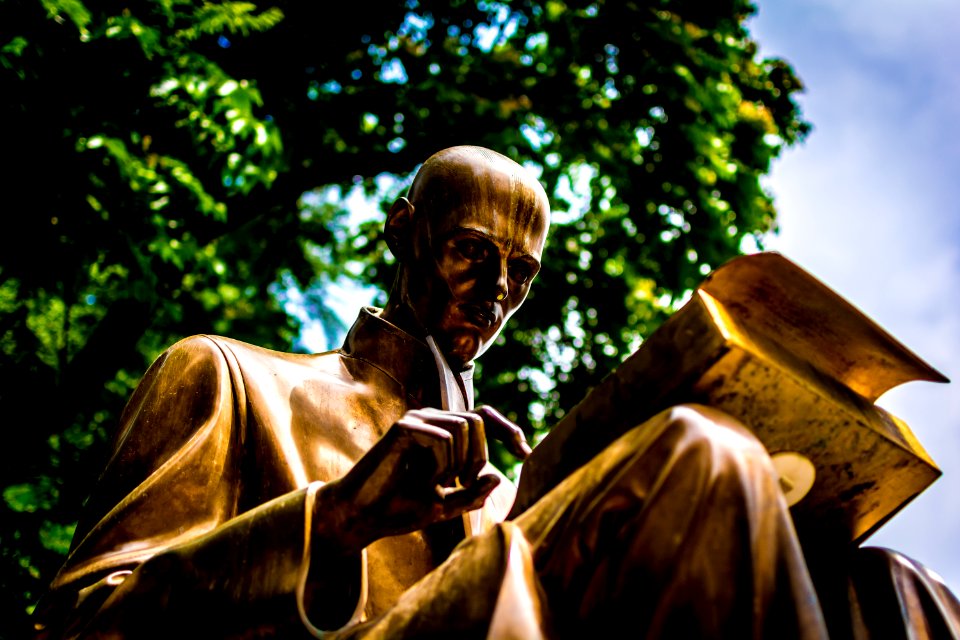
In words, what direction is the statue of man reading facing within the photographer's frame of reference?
facing the viewer and to the right of the viewer
